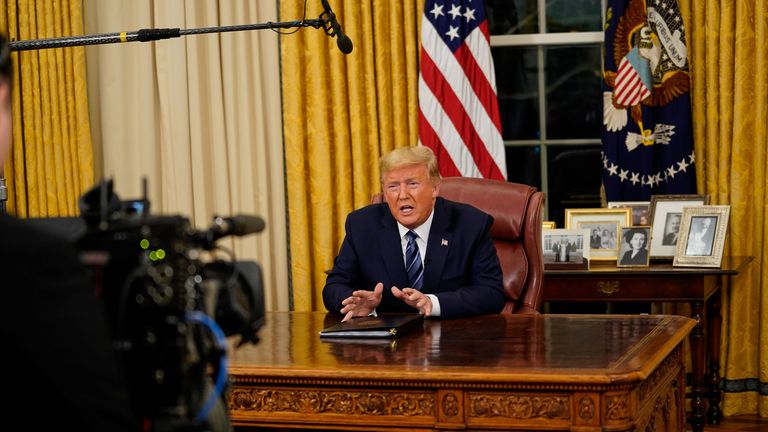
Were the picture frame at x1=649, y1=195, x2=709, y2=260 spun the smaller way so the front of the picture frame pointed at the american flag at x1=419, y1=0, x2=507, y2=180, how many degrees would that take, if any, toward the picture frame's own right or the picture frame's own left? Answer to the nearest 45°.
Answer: approximately 90° to the picture frame's own right

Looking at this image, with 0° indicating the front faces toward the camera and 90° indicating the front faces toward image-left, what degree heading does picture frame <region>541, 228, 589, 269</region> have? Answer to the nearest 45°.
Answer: approximately 0°

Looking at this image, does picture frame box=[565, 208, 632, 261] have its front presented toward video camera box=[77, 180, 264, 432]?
yes

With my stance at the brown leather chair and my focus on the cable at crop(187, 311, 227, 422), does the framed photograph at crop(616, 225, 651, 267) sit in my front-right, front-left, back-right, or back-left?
back-left

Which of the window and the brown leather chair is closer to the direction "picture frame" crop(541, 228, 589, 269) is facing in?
the brown leather chair

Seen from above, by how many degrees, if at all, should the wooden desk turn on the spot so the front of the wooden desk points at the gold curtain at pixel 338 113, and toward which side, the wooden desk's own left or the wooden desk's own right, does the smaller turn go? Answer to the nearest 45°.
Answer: approximately 180°

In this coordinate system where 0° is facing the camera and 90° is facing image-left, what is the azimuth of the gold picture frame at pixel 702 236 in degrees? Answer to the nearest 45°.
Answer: approximately 45°

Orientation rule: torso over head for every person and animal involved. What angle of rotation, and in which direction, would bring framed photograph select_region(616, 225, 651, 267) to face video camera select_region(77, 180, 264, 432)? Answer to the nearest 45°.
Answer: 0° — it already faces it
